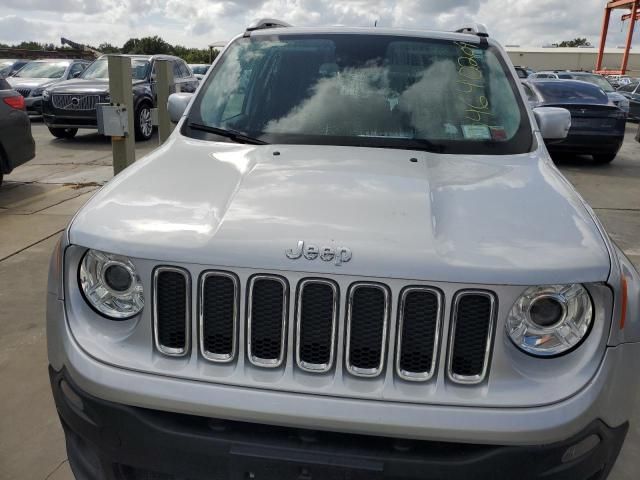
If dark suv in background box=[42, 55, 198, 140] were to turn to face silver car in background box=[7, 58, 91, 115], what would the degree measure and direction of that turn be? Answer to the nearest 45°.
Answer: approximately 135° to its right

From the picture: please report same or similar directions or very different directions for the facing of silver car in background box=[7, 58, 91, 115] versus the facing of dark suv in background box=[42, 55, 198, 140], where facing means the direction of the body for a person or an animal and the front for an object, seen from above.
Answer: same or similar directions

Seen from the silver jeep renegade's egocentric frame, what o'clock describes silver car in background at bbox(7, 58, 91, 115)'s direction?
The silver car in background is roughly at 5 o'clock from the silver jeep renegade.

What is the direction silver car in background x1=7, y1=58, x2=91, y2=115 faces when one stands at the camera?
facing the viewer and to the left of the viewer

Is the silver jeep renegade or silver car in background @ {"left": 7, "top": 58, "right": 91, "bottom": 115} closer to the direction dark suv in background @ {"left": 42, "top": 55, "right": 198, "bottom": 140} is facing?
the silver jeep renegade

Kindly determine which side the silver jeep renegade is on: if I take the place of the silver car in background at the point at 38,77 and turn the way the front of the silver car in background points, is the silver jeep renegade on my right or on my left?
on my left

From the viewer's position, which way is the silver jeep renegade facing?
facing the viewer

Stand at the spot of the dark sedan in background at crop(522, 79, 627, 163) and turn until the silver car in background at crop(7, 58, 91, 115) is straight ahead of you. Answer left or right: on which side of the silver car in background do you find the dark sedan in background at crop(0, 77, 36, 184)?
left

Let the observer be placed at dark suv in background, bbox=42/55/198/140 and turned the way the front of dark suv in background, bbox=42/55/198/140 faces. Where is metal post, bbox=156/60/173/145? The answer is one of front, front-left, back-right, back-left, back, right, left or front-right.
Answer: front-left

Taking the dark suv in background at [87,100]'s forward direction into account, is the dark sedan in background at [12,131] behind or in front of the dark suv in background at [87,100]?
in front

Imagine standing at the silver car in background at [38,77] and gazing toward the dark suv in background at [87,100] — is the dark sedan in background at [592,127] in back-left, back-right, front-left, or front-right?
front-left

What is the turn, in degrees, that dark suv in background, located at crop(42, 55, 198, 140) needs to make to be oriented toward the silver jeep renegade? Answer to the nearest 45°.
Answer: approximately 45° to its left

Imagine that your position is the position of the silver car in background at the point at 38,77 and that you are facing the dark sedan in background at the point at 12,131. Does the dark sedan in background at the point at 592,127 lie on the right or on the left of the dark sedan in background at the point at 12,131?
left

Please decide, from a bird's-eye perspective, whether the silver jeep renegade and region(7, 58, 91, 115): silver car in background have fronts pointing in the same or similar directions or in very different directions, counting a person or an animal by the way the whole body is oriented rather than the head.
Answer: same or similar directions

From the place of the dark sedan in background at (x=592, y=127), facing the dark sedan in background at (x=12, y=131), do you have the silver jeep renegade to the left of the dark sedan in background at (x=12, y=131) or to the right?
left

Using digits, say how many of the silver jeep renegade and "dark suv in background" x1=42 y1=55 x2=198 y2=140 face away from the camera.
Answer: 0
